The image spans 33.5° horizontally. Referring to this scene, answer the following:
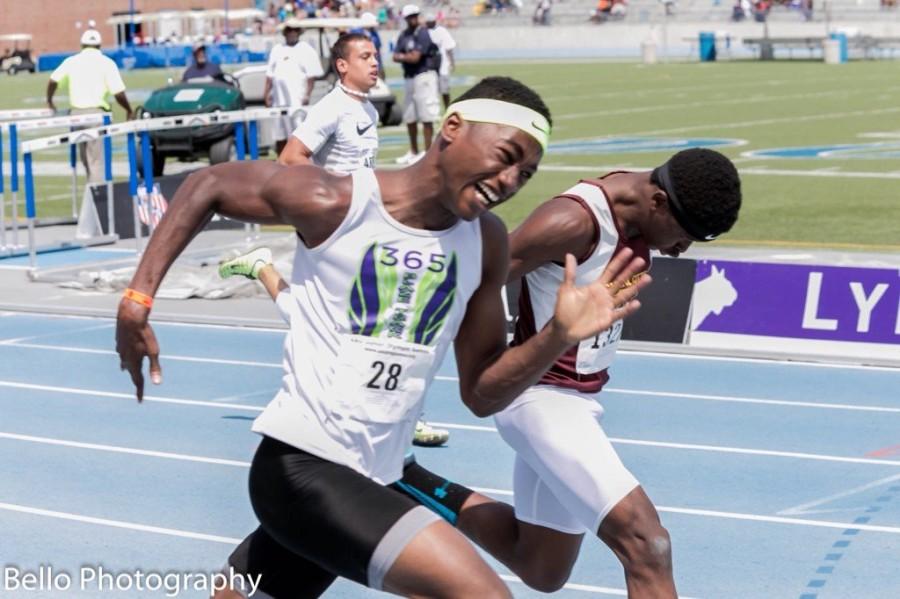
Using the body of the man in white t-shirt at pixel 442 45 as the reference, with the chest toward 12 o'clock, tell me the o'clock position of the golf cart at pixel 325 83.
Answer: The golf cart is roughly at 2 o'clock from the man in white t-shirt.

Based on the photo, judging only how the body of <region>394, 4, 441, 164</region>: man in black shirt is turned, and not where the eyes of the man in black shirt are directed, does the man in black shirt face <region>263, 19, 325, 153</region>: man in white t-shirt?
yes

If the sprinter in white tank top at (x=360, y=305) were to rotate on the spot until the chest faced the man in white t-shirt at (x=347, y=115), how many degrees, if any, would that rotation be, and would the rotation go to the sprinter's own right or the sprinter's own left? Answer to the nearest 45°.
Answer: approximately 135° to the sprinter's own left

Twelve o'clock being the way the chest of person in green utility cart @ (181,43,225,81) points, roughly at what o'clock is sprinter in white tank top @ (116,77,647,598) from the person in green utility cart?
The sprinter in white tank top is roughly at 12 o'clock from the person in green utility cart.

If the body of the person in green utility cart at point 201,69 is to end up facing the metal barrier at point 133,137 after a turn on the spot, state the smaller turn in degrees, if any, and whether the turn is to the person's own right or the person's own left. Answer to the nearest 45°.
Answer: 0° — they already face it

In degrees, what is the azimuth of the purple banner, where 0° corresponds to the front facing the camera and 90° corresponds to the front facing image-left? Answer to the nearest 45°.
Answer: approximately 0°

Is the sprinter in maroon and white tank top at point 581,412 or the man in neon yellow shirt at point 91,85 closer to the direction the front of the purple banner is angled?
the sprinter in maroon and white tank top
